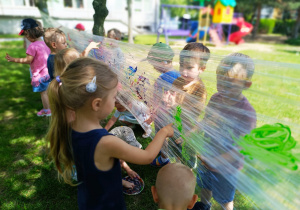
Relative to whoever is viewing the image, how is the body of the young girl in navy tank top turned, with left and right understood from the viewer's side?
facing away from the viewer and to the right of the viewer

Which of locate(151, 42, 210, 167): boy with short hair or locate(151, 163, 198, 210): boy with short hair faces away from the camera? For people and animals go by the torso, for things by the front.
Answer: locate(151, 163, 198, 210): boy with short hair

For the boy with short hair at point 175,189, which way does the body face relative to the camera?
away from the camera

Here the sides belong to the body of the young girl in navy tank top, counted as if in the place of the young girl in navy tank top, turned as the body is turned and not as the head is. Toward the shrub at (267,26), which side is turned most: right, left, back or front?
front

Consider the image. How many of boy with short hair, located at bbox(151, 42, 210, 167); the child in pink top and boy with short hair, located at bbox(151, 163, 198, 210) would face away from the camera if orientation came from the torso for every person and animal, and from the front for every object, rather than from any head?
1

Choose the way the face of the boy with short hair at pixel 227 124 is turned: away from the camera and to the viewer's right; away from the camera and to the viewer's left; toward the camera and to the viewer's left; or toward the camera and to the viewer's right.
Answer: toward the camera and to the viewer's left

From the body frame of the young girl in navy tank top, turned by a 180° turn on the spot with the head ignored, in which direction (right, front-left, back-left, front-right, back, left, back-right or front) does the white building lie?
back-right

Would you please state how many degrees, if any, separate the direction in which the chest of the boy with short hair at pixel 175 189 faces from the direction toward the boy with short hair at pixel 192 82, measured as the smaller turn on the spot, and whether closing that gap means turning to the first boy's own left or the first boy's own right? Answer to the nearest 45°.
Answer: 0° — they already face them

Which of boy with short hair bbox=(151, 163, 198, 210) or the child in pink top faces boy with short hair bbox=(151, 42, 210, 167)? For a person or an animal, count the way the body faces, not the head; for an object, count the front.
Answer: boy with short hair bbox=(151, 163, 198, 210)

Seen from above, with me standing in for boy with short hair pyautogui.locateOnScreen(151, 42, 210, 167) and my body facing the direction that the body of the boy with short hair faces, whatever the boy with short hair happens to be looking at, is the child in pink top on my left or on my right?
on my right

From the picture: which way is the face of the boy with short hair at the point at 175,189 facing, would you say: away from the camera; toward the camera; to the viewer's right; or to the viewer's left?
away from the camera

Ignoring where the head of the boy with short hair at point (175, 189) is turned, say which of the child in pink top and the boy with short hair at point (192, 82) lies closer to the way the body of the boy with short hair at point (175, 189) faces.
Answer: the boy with short hair

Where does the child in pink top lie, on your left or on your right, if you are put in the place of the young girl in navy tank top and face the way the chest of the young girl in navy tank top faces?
on your left

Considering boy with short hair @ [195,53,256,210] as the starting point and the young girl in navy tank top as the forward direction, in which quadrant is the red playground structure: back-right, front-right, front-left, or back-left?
back-right

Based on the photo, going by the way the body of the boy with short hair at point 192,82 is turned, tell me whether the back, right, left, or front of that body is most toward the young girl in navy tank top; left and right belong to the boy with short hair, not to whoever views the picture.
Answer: front

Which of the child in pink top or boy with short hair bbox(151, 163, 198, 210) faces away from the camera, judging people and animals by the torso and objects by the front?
the boy with short hair
